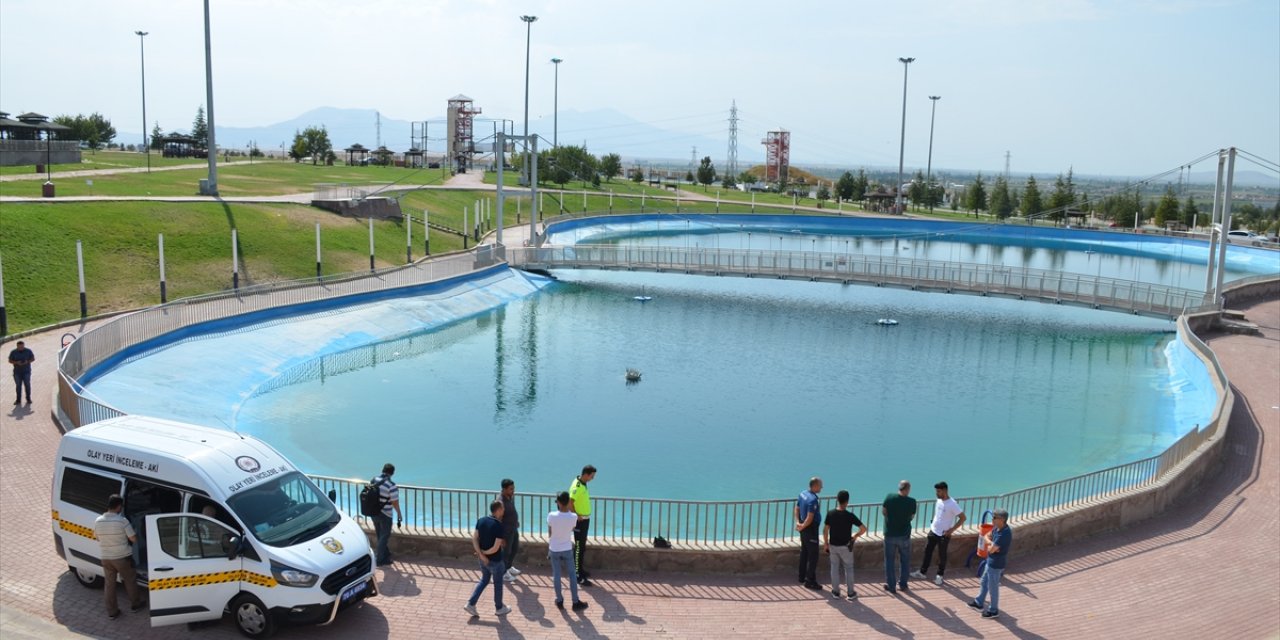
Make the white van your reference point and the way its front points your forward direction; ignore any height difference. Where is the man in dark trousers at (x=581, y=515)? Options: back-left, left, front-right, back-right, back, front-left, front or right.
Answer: front-left

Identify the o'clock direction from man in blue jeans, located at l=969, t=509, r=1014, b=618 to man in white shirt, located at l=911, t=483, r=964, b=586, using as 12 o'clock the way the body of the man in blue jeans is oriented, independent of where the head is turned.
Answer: The man in white shirt is roughly at 2 o'clock from the man in blue jeans.

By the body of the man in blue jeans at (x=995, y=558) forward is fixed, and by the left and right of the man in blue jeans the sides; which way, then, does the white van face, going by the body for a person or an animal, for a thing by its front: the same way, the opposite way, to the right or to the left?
the opposite way

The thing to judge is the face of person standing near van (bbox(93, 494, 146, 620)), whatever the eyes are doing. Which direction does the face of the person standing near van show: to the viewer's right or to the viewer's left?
to the viewer's right

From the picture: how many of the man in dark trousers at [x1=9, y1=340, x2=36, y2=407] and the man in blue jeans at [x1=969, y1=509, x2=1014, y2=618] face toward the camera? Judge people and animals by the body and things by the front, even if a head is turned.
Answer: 1

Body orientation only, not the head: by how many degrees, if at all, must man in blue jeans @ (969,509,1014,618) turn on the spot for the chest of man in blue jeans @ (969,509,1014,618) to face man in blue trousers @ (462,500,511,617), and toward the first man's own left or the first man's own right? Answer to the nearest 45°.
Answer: approximately 45° to the first man's own left

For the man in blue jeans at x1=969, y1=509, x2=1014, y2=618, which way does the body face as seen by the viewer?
to the viewer's left

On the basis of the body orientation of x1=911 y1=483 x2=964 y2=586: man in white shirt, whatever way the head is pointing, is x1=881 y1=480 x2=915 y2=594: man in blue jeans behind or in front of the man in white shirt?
in front

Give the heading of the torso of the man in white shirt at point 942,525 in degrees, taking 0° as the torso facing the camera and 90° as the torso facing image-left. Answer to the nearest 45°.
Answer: approximately 45°

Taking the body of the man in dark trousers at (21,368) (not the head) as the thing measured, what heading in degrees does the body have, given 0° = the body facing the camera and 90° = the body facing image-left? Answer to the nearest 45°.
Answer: approximately 0°

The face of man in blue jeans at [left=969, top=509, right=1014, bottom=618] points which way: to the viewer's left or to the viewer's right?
to the viewer's left

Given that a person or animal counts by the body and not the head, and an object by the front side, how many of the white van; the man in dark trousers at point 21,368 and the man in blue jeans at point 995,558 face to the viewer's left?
1

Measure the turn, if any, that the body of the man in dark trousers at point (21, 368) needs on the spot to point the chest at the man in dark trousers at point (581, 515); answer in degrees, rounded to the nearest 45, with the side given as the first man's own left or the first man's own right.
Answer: approximately 45° to the first man's own left
